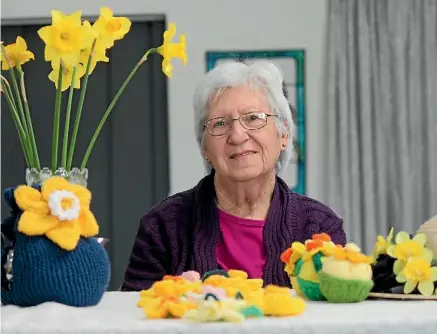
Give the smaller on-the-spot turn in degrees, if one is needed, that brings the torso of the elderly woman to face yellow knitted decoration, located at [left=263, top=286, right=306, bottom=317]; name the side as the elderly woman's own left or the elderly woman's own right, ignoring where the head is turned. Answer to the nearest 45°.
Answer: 0° — they already face it

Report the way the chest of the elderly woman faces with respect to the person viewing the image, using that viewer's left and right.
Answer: facing the viewer

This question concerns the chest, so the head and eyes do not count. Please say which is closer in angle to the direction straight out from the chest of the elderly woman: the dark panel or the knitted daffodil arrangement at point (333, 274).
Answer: the knitted daffodil arrangement

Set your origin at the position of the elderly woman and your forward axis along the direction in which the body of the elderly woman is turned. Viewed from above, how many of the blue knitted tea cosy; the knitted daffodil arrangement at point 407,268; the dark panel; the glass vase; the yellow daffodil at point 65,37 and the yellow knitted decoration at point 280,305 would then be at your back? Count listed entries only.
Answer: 1

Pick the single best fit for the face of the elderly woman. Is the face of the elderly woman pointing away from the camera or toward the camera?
toward the camera

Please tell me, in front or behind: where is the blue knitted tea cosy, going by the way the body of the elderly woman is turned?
in front

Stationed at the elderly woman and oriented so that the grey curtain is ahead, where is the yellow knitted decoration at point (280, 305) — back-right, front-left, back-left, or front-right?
back-right

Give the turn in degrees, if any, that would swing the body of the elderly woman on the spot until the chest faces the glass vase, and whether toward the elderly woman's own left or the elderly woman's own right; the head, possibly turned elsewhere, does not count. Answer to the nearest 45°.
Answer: approximately 45° to the elderly woman's own right

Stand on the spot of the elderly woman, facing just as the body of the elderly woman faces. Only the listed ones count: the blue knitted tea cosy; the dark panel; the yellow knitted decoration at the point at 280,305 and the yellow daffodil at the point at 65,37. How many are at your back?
1

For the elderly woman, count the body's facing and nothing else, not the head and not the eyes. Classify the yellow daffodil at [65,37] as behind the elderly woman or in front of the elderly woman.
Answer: in front
